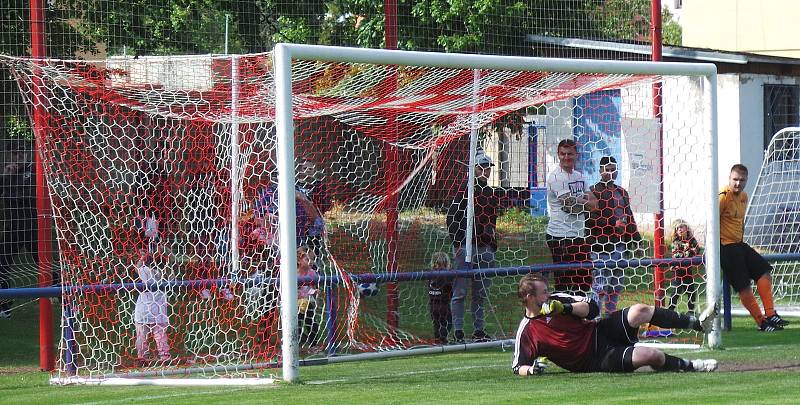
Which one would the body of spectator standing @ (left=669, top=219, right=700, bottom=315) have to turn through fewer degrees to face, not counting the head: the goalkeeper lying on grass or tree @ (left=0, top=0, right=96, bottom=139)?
the goalkeeper lying on grass

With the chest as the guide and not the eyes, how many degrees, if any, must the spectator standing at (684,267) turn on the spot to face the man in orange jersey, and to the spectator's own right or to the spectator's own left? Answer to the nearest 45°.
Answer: approximately 45° to the spectator's own left

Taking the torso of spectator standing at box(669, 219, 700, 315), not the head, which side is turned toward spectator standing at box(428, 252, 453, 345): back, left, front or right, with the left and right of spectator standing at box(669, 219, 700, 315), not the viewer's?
right

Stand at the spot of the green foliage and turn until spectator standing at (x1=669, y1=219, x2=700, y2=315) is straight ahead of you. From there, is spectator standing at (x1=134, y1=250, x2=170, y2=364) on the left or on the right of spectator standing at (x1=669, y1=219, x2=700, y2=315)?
right

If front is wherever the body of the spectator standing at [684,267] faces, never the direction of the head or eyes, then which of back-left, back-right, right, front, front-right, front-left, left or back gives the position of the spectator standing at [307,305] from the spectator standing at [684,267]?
front-right

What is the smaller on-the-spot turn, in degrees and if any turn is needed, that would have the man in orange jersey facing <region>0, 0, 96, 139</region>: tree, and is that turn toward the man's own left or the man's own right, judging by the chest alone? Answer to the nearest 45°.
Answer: approximately 90° to the man's own right

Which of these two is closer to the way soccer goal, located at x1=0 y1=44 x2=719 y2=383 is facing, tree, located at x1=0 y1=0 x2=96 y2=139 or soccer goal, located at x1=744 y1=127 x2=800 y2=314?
the soccer goal

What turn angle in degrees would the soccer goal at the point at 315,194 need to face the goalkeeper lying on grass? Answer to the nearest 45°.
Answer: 0° — it already faces them

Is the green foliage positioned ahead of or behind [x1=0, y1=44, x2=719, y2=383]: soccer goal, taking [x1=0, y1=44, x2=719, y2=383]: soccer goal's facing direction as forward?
behind

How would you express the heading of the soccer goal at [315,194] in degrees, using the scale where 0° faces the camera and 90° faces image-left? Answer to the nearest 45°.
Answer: approximately 315°

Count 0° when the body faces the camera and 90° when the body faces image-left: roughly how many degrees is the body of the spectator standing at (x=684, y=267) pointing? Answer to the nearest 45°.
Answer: approximately 0°
